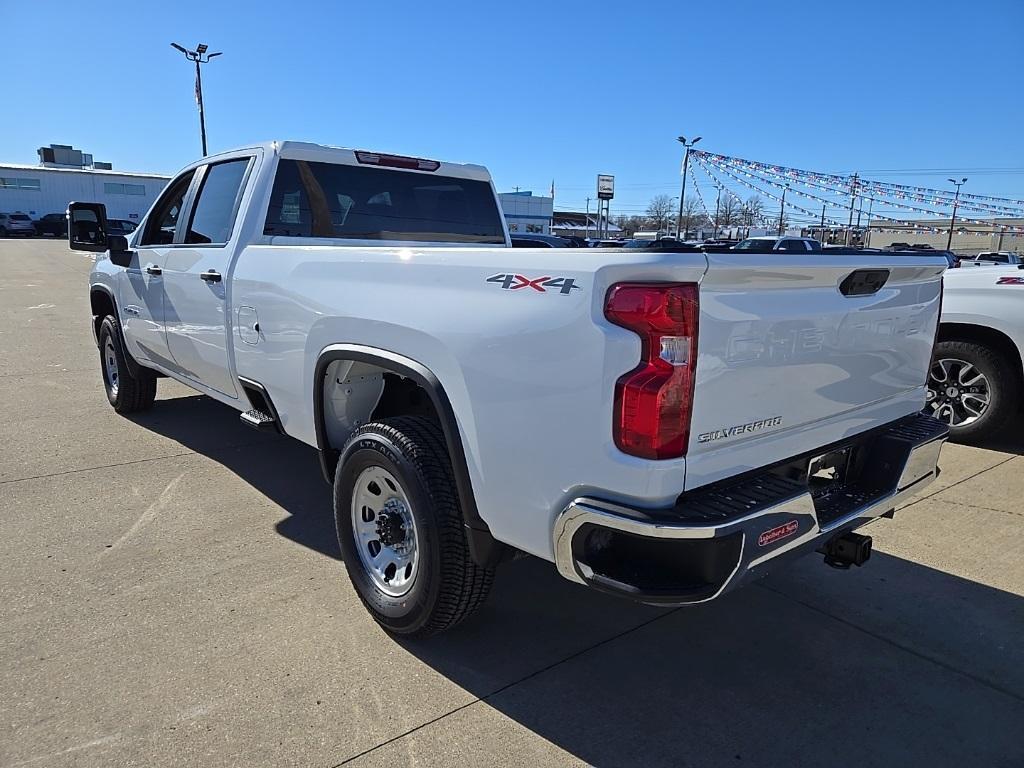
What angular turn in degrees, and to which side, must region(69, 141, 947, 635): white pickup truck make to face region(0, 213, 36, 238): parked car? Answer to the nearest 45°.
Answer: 0° — it already faces it

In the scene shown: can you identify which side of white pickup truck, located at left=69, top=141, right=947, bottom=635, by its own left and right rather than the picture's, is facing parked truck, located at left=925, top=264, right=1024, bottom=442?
right

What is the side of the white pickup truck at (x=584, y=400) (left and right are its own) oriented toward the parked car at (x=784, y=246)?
right

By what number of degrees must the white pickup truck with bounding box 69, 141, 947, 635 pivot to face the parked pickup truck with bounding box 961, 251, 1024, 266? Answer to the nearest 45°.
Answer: approximately 90° to its right

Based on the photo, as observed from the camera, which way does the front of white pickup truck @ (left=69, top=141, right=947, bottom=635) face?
facing away from the viewer and to the left of the viewer
